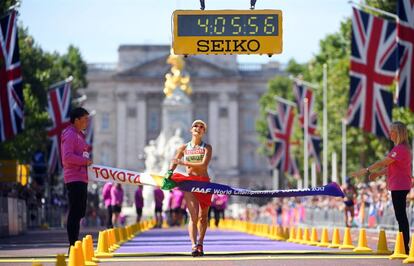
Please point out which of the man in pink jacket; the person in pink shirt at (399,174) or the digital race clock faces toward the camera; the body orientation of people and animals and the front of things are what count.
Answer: the digital race clock

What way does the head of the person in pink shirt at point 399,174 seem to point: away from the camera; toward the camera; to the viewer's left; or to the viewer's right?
to the viewer's left

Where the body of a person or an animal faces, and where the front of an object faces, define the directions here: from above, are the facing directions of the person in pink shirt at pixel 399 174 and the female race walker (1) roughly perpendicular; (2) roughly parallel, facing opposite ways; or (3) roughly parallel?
roughly perpendicular

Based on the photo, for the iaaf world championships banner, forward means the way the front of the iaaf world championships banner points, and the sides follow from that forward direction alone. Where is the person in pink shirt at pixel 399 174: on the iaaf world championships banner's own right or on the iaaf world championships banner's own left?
on the iaaf world championships banner's own left

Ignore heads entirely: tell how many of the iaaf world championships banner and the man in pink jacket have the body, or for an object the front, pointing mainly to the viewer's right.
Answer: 1

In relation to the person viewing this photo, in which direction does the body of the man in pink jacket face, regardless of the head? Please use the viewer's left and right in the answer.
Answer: facing to the right of the viewer

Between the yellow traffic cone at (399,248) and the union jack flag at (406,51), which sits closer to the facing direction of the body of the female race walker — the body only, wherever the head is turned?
the yellow traffic cone

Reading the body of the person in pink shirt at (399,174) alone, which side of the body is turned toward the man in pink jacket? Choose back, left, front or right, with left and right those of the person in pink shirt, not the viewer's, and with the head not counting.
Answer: front

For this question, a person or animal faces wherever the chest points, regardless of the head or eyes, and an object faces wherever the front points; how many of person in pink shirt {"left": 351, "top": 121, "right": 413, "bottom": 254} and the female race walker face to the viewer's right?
0

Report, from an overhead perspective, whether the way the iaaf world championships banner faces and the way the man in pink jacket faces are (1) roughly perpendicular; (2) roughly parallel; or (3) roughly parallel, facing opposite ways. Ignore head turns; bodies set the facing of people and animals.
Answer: roughly perpendicular

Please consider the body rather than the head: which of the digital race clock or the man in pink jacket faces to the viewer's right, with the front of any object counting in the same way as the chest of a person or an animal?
the man in pink jacket

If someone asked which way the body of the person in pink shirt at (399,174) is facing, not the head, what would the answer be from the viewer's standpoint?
to the viewer's left

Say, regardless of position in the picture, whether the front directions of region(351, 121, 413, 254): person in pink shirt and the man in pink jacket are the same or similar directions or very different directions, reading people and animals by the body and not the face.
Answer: very different directions
